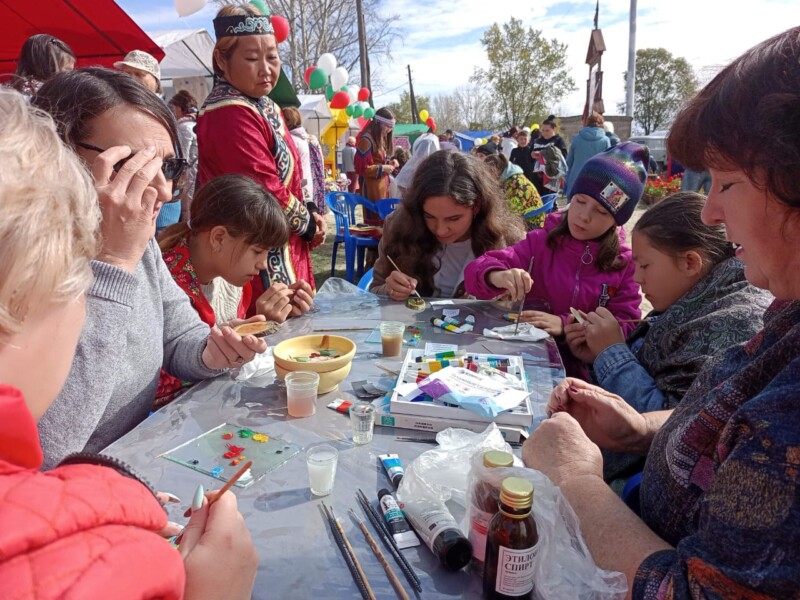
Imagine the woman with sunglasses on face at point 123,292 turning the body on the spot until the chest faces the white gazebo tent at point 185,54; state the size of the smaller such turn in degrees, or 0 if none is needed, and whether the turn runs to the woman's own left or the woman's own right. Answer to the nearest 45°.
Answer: approximately 90° to the woman's own left

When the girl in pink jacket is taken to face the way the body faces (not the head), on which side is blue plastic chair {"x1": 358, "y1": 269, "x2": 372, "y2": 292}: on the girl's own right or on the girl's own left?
on the girl's own right

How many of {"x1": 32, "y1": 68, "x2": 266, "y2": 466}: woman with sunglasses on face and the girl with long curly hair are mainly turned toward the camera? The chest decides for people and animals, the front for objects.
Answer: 1

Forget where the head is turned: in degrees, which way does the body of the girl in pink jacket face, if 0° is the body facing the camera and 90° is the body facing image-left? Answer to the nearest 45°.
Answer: approximately 45°

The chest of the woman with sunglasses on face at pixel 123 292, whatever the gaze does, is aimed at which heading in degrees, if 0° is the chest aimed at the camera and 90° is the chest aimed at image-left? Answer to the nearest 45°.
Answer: approximately 270°
